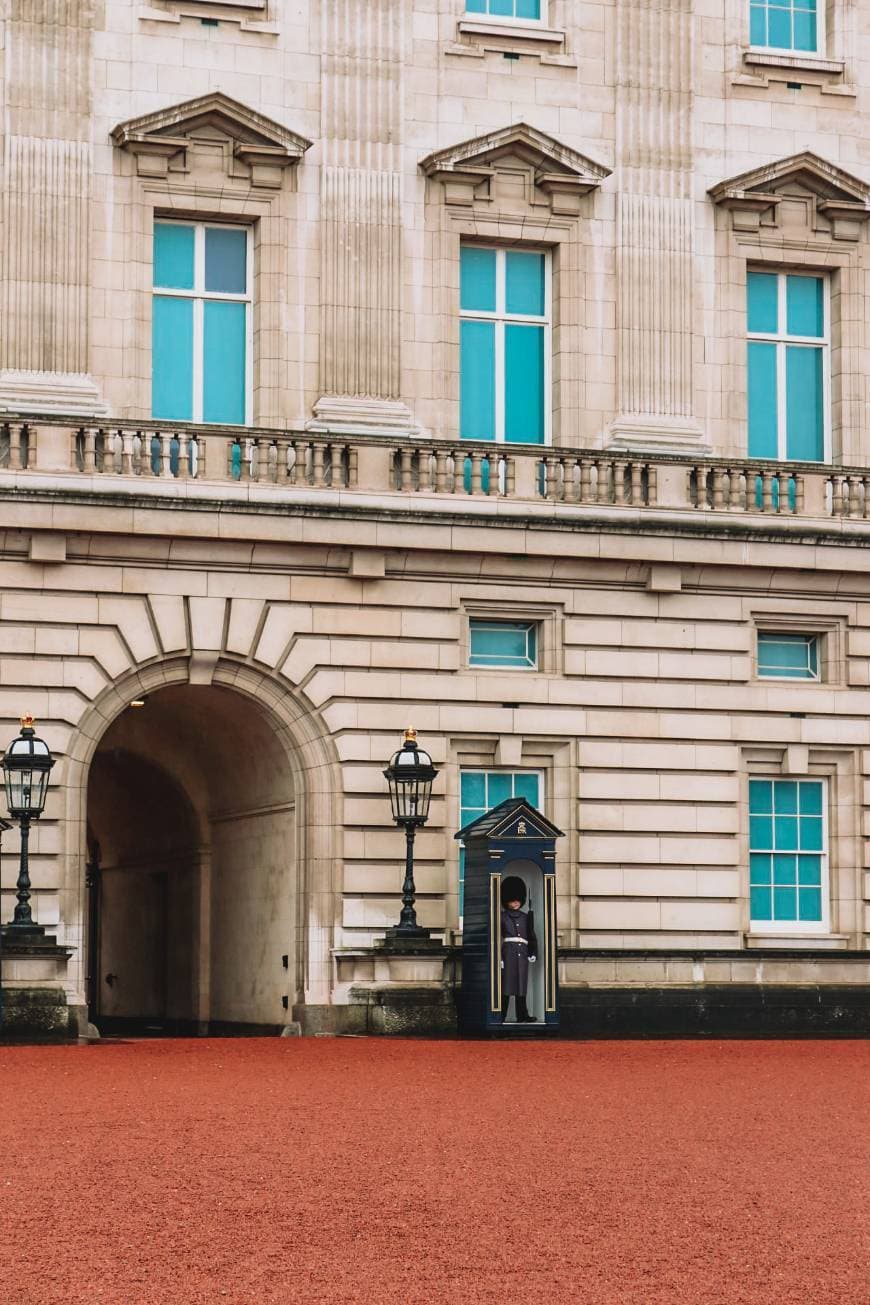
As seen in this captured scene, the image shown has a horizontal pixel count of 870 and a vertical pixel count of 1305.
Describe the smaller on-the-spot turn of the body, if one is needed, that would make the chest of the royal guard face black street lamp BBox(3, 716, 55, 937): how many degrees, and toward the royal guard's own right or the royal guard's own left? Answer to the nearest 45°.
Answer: approximately 135° to the royal guard's own right

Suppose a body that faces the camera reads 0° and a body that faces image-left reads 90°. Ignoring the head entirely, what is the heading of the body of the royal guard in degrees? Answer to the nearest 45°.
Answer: approximately 315°
